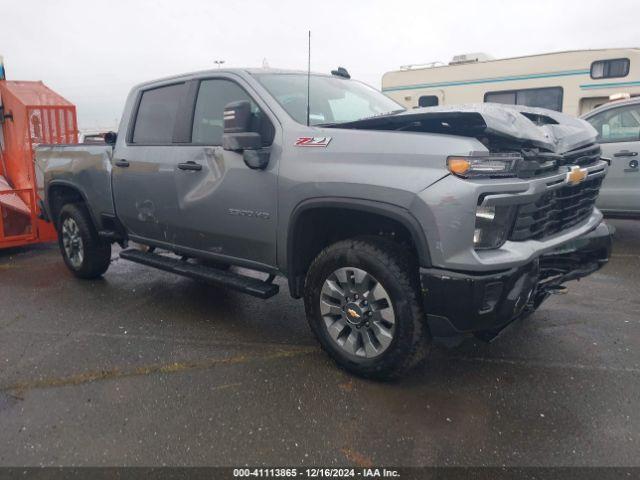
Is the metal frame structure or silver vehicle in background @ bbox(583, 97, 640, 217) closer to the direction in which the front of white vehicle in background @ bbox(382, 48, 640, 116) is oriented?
the silver vehicle in background

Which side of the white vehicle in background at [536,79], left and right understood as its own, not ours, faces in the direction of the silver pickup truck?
right

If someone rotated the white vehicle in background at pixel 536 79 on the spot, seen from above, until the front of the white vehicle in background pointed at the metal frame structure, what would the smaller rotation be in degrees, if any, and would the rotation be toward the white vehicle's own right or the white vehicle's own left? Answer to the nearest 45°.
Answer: approximately 135° to the white vehicle's own right

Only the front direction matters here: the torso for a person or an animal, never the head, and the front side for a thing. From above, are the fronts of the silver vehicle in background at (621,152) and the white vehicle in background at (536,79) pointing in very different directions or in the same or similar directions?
very different directions

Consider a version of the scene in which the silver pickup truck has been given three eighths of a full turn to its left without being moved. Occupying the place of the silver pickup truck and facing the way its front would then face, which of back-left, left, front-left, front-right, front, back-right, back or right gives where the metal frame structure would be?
front-left

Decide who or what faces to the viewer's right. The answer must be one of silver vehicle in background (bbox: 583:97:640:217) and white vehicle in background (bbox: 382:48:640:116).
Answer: white vehicle in background (bbox: 382:48:640:116)

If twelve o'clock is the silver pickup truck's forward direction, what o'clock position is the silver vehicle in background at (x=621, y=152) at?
The silver vehicle in background is roughly at 9 o'clock from the silver pickup truck.

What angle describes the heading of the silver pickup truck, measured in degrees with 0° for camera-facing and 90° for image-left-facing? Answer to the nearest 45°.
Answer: approximately 315°

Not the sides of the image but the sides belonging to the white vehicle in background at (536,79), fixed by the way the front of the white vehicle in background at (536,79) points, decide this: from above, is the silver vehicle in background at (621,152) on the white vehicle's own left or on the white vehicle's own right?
on the white vehicle's own right

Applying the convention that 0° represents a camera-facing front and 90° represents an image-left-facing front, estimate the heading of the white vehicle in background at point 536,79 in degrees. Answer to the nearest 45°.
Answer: approximately 270°

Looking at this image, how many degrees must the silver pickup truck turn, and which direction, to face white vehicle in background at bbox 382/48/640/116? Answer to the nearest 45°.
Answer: approximately 90° to its left

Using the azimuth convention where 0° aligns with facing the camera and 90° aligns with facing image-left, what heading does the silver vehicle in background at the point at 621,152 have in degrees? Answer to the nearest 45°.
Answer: approximately 90°

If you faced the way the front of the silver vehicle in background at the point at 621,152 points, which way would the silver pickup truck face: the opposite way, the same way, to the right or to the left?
the opposite way
